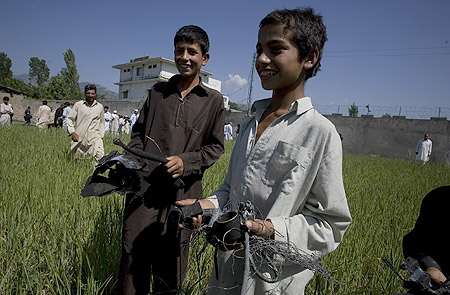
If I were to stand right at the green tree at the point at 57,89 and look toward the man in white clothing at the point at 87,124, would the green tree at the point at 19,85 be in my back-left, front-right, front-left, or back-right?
back-right

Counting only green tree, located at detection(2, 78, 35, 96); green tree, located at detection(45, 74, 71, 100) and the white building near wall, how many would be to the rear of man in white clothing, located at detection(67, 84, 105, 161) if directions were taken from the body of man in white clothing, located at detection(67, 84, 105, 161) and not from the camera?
3

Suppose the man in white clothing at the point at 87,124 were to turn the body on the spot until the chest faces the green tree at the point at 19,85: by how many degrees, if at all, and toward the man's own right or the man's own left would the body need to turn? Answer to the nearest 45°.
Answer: approximately 180°

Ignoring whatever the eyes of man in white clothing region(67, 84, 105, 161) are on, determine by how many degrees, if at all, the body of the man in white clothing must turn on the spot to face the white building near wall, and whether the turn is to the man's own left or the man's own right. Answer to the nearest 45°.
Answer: approximately 180°

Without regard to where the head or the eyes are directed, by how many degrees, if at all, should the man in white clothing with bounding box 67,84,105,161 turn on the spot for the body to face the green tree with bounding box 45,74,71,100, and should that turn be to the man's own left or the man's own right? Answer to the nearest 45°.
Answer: approximately 180°

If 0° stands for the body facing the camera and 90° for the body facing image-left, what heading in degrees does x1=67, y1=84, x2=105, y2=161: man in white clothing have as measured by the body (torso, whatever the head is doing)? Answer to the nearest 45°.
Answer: approximately 0°

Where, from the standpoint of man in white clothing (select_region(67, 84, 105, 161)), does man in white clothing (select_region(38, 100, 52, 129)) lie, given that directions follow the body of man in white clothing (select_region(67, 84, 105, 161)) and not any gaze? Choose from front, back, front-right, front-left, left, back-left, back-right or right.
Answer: back

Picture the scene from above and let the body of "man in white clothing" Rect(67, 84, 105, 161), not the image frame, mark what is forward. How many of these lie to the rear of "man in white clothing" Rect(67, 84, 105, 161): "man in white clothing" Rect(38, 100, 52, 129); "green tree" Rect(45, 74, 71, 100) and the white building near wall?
3
